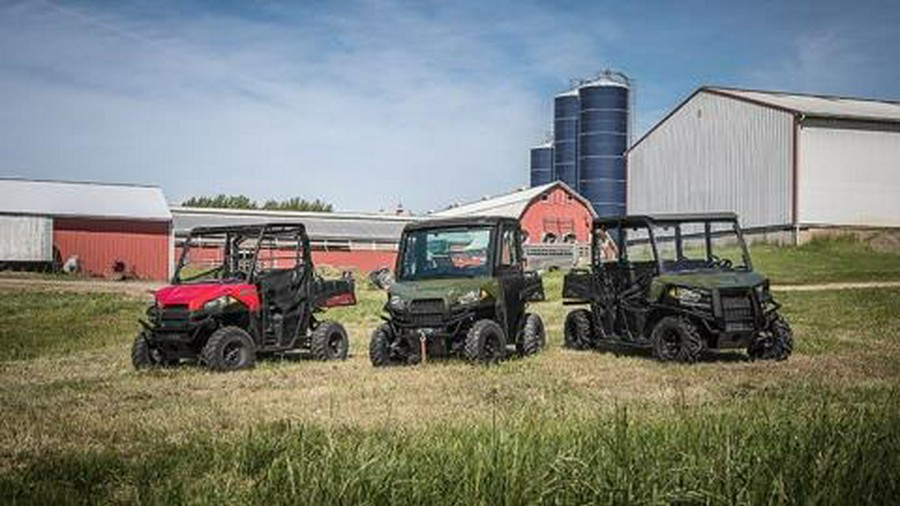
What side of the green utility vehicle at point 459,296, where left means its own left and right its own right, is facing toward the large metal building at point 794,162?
back

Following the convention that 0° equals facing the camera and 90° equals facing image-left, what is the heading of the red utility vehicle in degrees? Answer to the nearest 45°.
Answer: approximately 45°

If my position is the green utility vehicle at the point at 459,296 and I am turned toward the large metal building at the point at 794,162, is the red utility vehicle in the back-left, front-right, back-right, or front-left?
back-left

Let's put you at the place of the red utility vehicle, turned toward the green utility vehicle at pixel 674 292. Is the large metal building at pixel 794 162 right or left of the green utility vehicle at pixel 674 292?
left

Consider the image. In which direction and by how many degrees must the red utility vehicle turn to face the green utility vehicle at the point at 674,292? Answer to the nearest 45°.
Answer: approximately 135° to its left

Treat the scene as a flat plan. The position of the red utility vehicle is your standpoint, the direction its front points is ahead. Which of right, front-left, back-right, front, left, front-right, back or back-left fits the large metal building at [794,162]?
back

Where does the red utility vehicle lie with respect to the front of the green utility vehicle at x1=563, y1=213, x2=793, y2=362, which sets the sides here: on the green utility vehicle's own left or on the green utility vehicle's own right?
on the green utility vehicle's own right

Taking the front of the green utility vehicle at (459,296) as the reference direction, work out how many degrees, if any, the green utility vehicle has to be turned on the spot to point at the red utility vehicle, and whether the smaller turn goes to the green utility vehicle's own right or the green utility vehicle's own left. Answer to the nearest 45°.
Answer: approximately 45° to the green utility vehicle's own right

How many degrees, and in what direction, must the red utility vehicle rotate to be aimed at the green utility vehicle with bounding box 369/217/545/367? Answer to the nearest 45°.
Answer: approximately 135° to its left

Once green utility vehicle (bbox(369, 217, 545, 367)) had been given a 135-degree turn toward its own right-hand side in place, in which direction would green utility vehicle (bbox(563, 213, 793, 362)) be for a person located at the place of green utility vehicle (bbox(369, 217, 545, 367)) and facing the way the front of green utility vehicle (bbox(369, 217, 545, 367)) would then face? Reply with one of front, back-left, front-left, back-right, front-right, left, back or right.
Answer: right

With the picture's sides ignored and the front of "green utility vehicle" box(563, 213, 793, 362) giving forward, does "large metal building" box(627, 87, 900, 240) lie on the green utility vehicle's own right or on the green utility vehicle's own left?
on the green utility vehicle's own left

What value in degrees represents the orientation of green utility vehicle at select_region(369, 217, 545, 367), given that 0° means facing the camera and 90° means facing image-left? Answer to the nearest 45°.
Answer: approximately 45°

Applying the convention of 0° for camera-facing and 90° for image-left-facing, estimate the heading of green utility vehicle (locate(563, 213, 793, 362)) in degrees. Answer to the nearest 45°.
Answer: approximately 315°
